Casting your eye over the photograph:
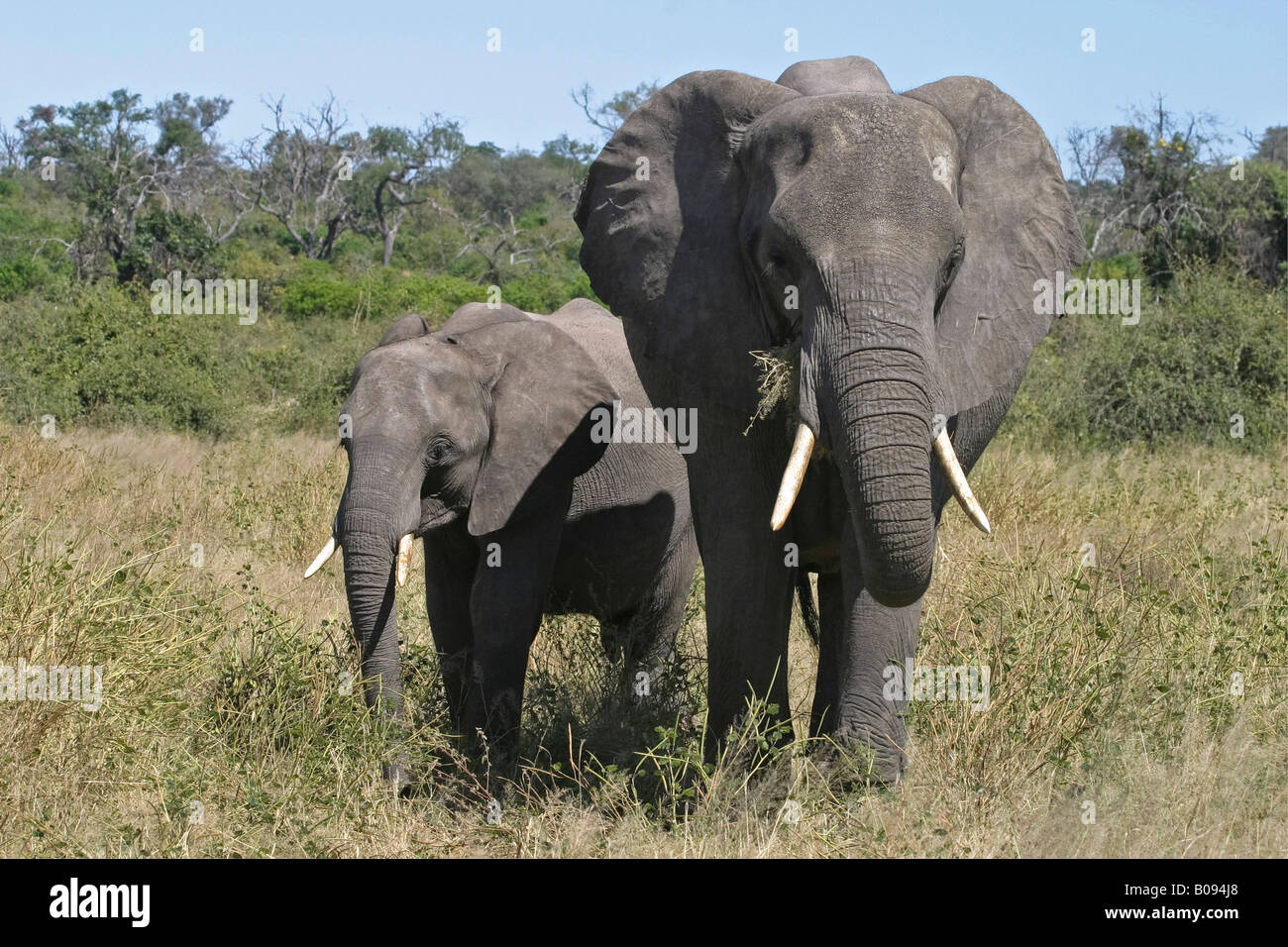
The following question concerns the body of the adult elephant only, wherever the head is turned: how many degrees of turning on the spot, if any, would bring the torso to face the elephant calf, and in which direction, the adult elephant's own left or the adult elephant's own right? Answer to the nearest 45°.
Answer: approximately 135° to the adult elephant's own right

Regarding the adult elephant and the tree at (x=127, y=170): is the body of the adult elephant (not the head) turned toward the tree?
no

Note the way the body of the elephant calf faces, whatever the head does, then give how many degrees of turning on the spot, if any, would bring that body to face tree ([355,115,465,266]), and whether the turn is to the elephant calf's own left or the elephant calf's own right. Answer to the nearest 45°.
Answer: approximately 135° to the elephant calf's own right

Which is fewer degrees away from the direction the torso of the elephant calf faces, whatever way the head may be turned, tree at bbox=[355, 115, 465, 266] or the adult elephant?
the adult elephant

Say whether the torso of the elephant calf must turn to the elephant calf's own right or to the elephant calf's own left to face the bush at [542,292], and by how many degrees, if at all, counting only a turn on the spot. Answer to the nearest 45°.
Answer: approximately 135° to the elephant calf's own right

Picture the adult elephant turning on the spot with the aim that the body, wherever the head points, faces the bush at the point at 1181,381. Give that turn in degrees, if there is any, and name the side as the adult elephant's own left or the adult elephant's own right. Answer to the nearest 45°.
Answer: approximately 180°

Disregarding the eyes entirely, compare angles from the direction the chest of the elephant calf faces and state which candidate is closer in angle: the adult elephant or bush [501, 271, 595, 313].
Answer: the adult elephant

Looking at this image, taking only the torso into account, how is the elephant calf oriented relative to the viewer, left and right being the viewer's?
facing the viewer and to the left of the viewer

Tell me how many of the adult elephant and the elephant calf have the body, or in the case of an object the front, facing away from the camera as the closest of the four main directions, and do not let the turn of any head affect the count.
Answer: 0

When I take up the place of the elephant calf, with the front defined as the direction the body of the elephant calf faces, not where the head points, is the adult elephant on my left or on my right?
on my left

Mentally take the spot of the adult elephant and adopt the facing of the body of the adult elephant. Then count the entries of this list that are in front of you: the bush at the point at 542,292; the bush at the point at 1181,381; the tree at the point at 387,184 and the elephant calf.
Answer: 0

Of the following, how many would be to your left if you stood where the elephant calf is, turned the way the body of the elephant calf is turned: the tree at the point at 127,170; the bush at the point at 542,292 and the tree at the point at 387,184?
0

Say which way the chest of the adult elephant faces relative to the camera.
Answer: toward the camera

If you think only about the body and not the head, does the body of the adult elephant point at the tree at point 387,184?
no
